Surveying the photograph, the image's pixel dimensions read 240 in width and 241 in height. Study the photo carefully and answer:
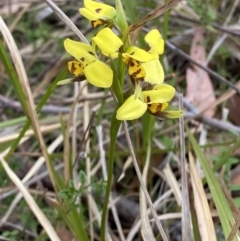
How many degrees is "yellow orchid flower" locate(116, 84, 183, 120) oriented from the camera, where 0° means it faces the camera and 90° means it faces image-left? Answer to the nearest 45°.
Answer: approximately 315°

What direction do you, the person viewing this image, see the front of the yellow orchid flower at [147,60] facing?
facing the viewer and to the left of the viewer

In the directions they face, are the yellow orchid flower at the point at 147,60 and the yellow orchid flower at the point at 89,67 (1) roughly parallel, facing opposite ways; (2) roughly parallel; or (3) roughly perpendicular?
roughly parallel

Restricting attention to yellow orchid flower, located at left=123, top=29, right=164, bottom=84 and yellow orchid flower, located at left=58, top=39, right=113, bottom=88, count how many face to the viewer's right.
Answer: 0

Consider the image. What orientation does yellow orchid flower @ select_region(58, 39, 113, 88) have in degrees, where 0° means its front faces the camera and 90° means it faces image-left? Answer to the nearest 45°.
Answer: approximately 45°

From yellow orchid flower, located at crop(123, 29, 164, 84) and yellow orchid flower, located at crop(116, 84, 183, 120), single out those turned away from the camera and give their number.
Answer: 0

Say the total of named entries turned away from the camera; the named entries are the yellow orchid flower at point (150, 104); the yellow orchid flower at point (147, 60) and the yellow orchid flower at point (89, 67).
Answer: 0

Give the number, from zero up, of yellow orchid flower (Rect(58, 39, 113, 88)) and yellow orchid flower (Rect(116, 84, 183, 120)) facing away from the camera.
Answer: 0
